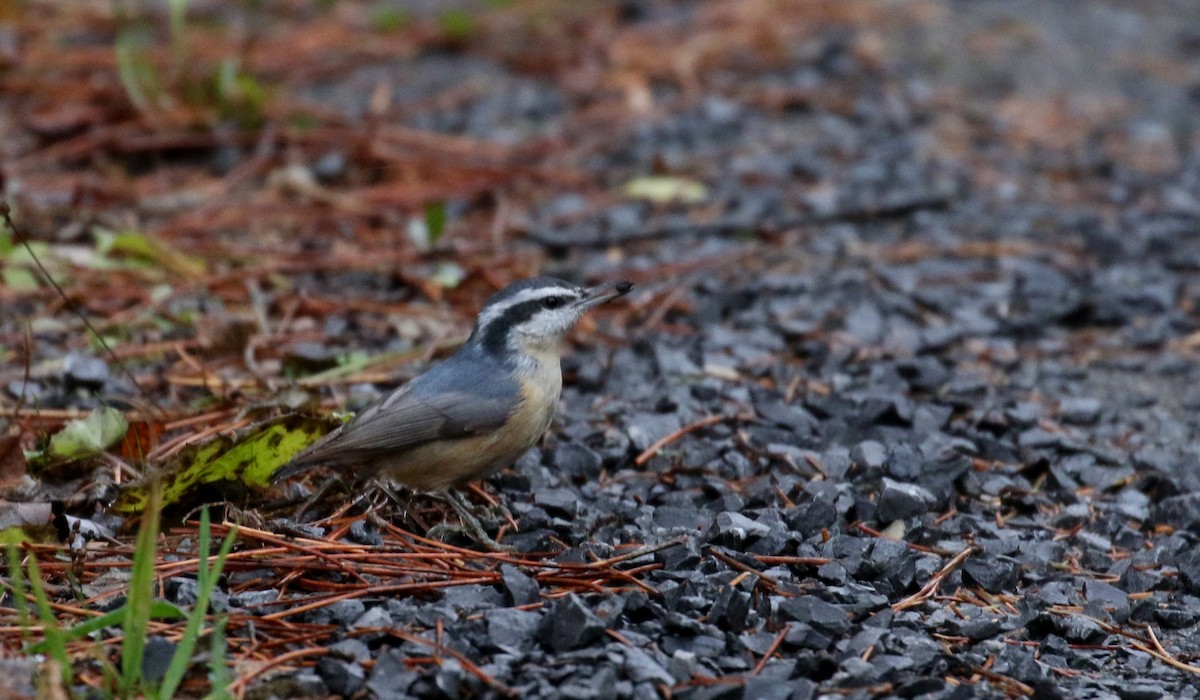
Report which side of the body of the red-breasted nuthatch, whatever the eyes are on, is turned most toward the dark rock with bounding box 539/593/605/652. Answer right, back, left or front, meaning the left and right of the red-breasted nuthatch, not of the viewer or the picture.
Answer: right

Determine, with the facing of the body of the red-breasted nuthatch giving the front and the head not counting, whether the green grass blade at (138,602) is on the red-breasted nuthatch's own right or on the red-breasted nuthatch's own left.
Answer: on the red-breasted nuthatch's own right

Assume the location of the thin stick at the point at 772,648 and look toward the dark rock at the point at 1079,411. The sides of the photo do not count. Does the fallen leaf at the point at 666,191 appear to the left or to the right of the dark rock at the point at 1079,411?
left

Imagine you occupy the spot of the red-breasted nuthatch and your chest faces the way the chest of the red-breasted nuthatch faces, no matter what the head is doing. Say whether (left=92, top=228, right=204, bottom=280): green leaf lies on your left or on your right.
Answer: on your left

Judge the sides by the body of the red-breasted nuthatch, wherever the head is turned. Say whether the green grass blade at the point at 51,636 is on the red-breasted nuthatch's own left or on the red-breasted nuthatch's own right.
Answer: on the red-breasted nuthatch's own right

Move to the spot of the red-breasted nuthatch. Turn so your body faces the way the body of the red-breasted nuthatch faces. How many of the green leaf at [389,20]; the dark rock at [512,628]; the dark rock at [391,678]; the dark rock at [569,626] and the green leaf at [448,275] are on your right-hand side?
3

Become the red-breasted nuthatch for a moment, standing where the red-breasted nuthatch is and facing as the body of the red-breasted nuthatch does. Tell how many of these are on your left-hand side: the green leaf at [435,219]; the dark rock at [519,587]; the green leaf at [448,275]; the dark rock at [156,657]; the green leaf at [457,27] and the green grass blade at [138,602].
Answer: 3

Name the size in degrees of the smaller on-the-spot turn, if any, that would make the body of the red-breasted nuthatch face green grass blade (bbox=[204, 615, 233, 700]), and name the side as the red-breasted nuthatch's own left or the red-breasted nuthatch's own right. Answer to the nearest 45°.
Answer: approximately 90° to the red-breasted nuthatch's own right

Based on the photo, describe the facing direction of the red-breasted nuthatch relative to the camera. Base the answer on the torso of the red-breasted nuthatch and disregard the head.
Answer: to the viewer's right

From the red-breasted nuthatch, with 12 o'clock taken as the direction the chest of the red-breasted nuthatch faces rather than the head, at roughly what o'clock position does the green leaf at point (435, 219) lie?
The green leaf is roughly at 9 o'clock from the red-breasted nuthatch.

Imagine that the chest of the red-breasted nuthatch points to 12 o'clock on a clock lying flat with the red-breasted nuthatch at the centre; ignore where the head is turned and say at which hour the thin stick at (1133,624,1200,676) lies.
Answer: The thin stick is roughly at 1 o'clock from the red-breasted nuthatch.

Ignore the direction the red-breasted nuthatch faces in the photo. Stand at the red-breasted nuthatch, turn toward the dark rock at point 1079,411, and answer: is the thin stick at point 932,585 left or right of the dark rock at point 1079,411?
right

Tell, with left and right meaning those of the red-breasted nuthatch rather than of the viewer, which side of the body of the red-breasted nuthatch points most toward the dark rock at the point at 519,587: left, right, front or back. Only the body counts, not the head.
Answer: right
